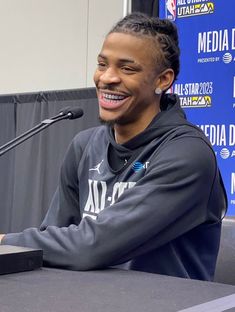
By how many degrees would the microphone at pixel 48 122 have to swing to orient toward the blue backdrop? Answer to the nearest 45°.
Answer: approximately 45° to its left

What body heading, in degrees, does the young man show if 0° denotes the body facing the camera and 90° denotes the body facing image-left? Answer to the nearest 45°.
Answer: approximately 45°

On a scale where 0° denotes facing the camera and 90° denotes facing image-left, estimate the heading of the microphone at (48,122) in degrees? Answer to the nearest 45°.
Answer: approximately 270°

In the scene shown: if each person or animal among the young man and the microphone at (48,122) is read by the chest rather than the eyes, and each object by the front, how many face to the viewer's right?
1
